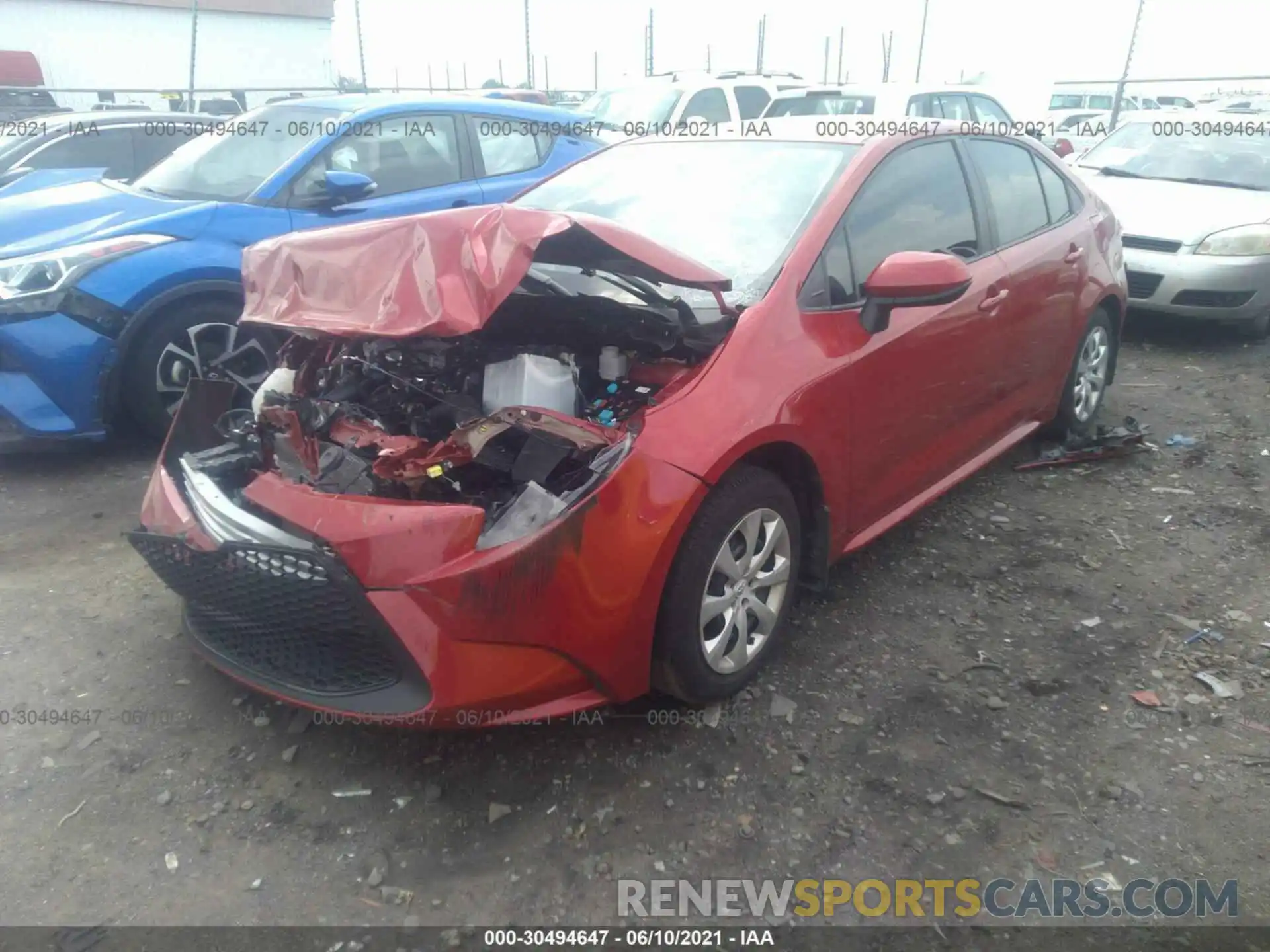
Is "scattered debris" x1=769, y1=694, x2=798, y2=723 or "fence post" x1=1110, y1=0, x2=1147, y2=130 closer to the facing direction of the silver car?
the scattered debris

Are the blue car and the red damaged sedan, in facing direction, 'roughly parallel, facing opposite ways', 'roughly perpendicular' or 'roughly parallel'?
roughly parallel

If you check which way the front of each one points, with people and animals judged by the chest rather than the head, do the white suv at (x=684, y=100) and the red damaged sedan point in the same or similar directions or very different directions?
same or similar directions

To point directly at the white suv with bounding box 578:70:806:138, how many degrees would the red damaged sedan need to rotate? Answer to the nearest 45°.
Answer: approximately 135° to its right

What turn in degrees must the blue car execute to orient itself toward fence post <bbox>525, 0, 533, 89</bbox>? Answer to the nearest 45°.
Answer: approximately 135° to its right

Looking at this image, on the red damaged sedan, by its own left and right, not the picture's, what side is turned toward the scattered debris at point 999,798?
left

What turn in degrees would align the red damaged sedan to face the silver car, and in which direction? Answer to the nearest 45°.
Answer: approximately 180°

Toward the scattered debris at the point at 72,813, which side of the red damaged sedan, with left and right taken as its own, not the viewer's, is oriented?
front

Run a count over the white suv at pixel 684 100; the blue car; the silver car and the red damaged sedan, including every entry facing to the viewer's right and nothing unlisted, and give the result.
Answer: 0

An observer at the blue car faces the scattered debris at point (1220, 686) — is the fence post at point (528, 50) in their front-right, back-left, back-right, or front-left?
back-left

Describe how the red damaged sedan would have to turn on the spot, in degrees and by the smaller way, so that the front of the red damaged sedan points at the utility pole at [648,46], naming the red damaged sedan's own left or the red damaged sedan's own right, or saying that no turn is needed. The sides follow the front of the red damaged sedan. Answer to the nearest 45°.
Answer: approximately 135° to the red damaged sedan's own right

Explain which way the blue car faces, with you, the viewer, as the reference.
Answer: facing the viewer and to the left of the viewer
